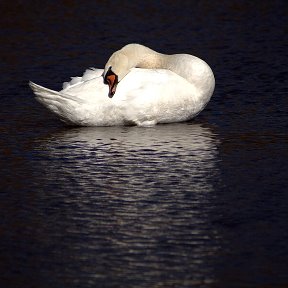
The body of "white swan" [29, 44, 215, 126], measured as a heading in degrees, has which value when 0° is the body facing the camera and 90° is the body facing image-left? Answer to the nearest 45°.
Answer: approximately 270°
